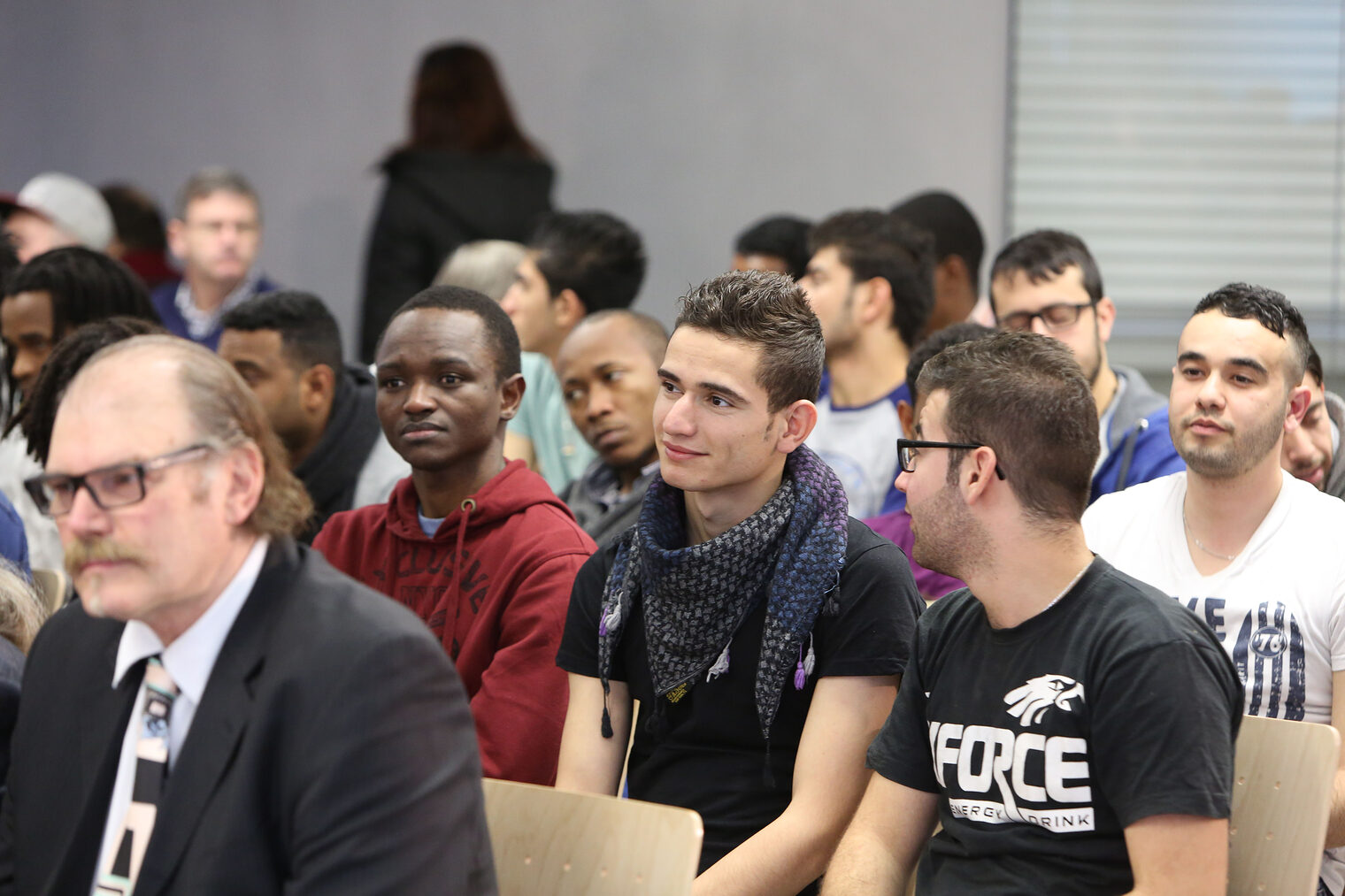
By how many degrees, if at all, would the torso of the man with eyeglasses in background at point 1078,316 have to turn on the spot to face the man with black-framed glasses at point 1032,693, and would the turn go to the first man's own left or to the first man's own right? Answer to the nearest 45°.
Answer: approximately 45° to the first man's own left

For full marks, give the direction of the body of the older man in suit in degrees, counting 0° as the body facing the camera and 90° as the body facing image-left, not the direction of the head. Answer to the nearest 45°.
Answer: approximately 45°

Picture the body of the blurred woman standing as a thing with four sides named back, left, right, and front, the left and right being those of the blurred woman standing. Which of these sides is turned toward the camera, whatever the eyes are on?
back

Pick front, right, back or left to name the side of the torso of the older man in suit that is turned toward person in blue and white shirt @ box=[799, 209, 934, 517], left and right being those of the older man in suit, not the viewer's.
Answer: back

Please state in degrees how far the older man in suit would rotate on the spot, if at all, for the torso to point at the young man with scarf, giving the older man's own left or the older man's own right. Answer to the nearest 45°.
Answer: approximately 180°

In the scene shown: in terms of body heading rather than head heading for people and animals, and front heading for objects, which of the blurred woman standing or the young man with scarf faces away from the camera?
the blurred woman standing

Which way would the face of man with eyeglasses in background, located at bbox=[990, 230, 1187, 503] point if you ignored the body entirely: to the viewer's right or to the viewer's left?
to the viewer's left

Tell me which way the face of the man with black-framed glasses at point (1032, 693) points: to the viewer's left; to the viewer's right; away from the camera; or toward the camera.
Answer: to the viewer's left
